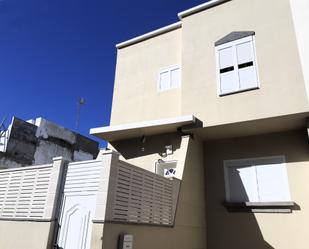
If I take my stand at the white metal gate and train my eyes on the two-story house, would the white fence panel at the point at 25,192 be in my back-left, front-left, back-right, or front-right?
back-left

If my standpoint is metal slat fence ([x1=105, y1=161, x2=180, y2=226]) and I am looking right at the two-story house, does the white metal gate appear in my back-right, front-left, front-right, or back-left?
back-left

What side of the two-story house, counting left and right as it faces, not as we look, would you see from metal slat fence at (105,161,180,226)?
front

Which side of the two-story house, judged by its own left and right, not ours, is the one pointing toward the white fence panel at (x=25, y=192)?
front

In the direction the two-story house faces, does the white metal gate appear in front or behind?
in front

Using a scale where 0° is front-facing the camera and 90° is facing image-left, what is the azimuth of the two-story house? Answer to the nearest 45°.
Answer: approximately 45°
